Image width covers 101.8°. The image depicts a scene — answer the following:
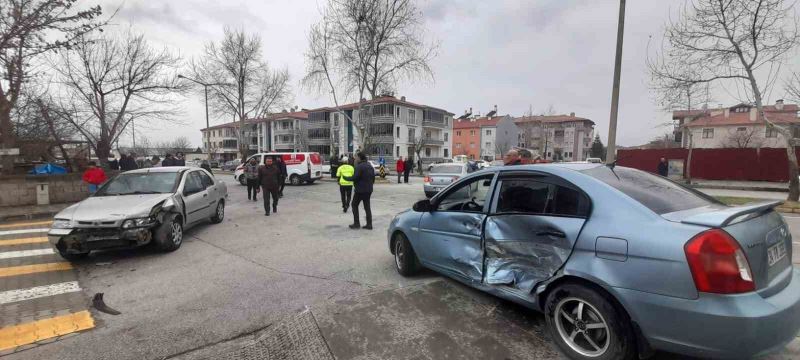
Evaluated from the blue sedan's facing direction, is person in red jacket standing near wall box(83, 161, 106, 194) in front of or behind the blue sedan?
in front

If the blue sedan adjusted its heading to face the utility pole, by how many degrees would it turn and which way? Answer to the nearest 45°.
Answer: approximately 45° to its right

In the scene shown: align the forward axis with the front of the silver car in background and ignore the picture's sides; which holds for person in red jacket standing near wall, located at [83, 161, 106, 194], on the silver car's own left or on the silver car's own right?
on the silver car's own right

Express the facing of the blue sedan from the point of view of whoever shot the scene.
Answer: facing away from the viewer and to the left of the viewer

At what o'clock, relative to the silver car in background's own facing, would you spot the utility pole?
The utility pole is roughly at 8 o'clock from the silver car in background.
